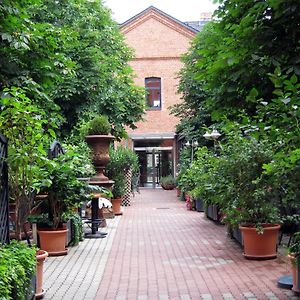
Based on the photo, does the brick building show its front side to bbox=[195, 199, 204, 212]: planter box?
yes

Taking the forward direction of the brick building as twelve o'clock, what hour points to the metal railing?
The metal railing is roughly at 12 o'clock from the brick building.

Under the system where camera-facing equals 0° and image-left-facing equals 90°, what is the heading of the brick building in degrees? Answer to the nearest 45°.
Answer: approximately 0°

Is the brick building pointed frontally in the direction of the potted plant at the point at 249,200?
yes

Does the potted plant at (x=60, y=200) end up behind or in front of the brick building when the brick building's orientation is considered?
in front

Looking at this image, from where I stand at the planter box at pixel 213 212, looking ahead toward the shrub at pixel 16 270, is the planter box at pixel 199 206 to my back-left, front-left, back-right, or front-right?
back-right

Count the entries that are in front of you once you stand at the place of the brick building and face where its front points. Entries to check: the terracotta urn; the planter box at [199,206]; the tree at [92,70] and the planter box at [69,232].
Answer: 4

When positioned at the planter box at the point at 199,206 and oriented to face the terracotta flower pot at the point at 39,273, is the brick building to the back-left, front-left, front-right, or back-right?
back-right

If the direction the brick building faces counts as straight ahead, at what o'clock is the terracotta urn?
The terracotta urn is roughly at 12 o'clock from the brick building.
